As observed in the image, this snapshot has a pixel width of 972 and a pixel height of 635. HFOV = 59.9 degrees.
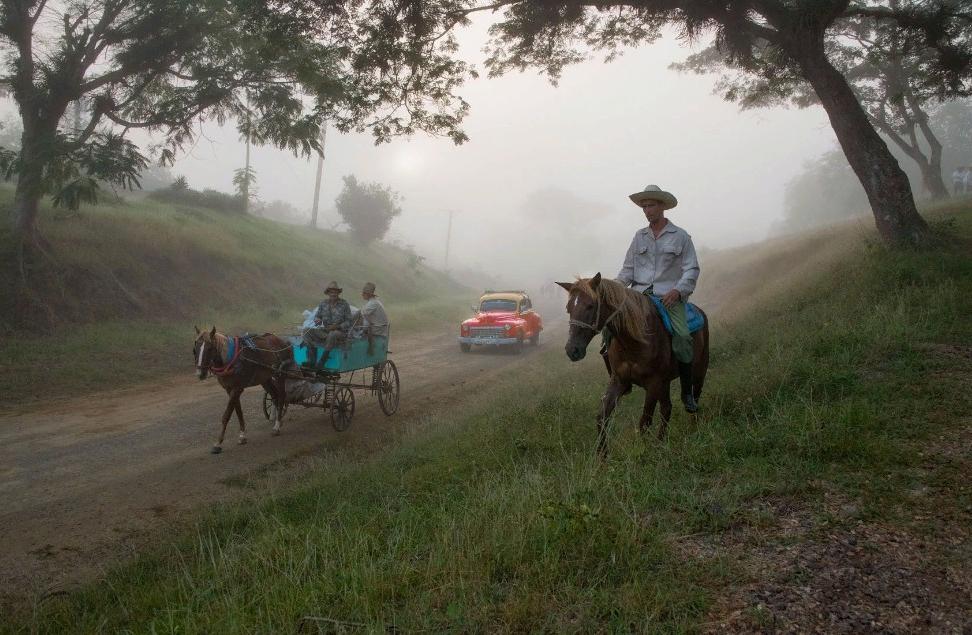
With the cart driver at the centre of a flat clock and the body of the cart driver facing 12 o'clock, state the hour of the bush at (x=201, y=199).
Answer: The bush is roughly at 4 o'clock from the cart driver.

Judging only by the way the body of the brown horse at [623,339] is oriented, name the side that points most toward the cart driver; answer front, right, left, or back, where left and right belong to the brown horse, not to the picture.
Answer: right

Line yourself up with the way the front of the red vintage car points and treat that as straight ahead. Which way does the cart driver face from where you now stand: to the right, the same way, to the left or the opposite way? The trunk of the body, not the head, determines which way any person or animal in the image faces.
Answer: the same way

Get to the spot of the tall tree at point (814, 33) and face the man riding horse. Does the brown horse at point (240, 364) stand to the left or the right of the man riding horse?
right

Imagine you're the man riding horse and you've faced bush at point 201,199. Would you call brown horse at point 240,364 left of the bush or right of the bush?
left

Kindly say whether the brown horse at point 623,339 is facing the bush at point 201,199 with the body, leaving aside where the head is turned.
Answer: no

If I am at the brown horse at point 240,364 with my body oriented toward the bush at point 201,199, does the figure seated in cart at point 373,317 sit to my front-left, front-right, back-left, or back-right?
front-right

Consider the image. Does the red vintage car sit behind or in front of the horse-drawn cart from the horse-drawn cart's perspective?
behind

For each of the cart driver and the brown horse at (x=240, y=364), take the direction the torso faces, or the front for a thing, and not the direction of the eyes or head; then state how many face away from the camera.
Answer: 0

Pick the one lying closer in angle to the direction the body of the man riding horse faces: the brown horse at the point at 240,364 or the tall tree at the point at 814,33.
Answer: the brown horse

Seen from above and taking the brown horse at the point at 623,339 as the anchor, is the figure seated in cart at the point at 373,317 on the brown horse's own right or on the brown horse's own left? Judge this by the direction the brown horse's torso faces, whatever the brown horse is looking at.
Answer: on the brown horse's own right

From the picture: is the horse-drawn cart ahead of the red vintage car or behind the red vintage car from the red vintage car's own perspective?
ahead

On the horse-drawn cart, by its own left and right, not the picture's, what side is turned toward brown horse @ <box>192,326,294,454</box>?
front

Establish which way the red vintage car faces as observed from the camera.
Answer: facing the viewer and to the left of the viewer

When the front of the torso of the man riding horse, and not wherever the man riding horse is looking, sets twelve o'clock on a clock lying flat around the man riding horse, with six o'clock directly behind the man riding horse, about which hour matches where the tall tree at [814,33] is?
The tall tree is roughly at 5 o'clock from the man riding horse.

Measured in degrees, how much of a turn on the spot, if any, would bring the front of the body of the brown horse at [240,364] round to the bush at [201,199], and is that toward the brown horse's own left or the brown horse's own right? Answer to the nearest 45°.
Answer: approximately 135° to the brown horse's own right
